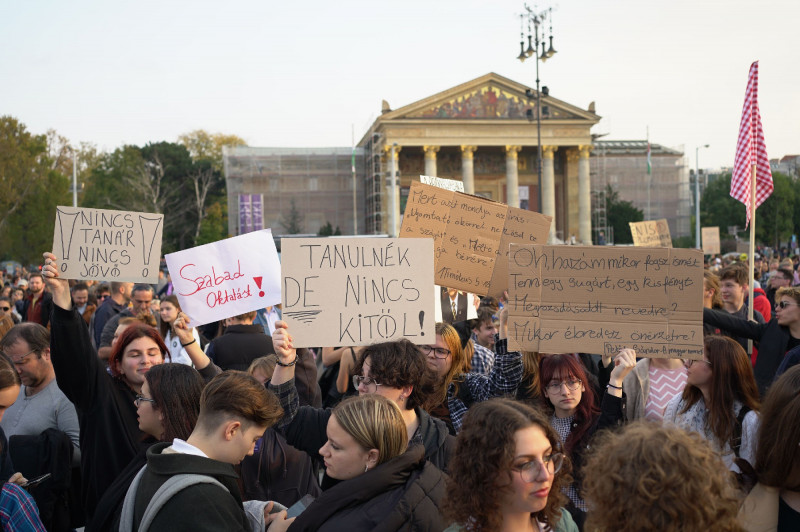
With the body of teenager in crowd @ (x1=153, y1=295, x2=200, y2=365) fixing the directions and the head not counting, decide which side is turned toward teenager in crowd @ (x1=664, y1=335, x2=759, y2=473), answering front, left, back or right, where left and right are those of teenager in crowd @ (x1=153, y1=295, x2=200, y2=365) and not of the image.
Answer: left

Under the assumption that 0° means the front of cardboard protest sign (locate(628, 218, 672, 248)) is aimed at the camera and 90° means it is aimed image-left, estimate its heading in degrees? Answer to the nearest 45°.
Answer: approximately 0°

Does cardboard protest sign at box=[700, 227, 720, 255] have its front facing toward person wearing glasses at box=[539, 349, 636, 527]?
yes

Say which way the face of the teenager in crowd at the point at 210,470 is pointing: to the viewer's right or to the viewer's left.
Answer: to the viewer's right

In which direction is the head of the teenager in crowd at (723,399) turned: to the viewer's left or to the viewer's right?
to the viewer's left

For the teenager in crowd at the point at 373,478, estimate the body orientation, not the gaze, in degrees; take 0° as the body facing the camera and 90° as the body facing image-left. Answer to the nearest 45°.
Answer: approximately 90°

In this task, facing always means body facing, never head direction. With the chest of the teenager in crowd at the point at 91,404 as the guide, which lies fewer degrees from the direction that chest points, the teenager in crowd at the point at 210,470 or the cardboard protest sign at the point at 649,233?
the teenager in crowd

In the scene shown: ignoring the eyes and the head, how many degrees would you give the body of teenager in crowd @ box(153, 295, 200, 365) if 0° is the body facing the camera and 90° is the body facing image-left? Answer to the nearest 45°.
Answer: approximately 45°
